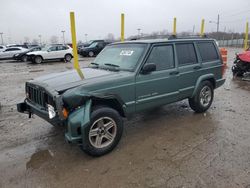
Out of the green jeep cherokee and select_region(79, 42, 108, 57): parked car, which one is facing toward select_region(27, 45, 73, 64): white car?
the parked car

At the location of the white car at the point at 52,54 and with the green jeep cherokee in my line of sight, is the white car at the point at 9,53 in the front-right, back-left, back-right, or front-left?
back-right

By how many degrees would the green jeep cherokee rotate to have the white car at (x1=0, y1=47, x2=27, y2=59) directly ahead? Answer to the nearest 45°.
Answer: approximately 90° to its right

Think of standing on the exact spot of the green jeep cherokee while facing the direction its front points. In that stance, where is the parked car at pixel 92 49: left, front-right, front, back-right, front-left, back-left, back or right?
back-right

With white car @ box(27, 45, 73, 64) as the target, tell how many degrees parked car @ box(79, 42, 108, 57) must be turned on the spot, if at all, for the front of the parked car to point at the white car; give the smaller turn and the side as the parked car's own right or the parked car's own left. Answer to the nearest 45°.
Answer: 0° — it already faces it

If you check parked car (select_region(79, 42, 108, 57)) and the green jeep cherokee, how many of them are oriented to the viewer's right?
0

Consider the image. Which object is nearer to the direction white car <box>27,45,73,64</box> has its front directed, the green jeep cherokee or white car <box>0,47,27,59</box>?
the white car

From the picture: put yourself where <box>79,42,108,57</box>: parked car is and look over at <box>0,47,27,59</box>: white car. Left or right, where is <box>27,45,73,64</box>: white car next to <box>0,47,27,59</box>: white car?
left

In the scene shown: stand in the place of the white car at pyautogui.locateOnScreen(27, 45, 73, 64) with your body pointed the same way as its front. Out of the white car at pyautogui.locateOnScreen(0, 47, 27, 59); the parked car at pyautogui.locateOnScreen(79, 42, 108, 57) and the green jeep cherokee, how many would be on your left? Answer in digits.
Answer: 1

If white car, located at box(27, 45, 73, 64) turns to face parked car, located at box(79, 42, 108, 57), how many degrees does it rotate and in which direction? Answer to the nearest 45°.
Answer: approximately 135° to its right

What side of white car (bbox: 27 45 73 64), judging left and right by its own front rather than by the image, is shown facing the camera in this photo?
left
